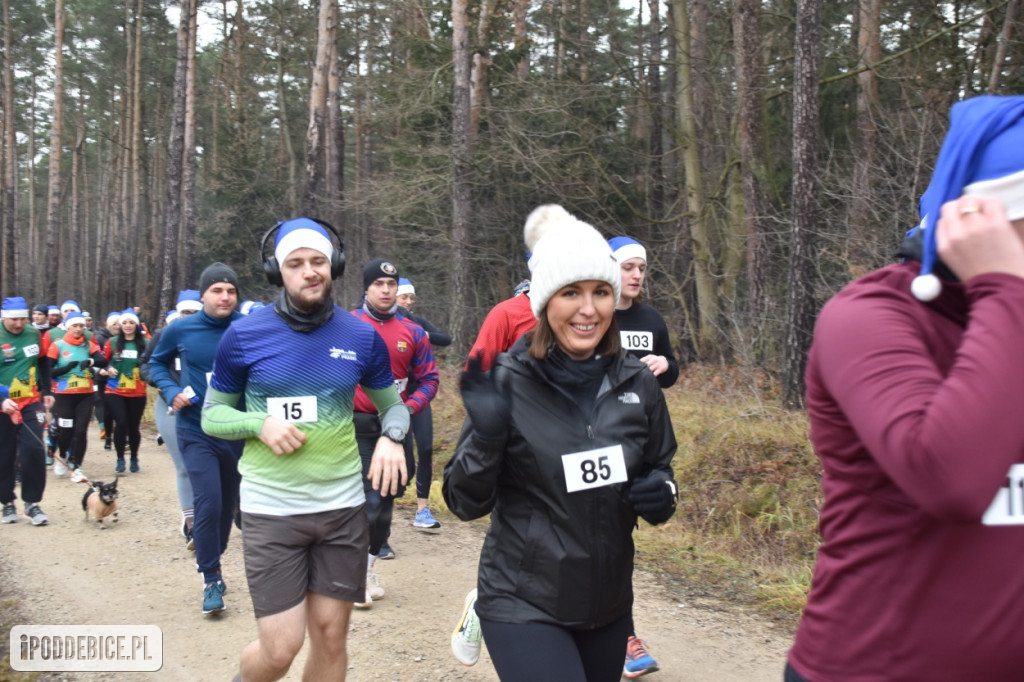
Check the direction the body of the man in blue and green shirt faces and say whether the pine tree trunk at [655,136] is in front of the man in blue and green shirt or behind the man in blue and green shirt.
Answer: behind

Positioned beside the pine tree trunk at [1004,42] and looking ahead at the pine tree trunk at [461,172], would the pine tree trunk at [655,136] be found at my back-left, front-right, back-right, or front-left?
front-right

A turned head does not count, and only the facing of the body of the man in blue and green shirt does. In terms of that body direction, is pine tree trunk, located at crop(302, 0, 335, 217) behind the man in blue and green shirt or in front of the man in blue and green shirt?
behind

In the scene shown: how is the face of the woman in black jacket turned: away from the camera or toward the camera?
toward the camera

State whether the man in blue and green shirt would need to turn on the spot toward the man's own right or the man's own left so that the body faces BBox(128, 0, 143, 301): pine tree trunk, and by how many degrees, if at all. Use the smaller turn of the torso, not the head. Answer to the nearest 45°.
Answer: approximately 180°

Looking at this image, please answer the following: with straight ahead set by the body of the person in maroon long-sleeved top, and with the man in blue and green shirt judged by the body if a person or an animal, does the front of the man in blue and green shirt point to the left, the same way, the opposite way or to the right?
the same way

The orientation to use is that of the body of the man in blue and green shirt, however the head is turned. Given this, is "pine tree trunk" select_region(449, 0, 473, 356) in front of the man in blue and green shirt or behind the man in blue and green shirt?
behind

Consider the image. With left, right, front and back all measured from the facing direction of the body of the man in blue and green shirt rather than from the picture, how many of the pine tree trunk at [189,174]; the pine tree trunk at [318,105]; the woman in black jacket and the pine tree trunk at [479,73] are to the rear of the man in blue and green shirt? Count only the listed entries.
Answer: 3

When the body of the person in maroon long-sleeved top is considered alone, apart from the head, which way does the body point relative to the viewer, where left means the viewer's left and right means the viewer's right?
facing the viewer and to the right of the viewer

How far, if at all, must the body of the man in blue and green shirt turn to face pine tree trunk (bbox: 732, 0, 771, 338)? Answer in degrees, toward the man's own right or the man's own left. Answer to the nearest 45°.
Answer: approximately 135° to the man's own left

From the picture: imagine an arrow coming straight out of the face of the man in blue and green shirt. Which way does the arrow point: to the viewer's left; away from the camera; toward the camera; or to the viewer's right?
toward the camera

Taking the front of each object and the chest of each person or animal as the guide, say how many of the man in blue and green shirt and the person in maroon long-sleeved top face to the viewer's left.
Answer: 0

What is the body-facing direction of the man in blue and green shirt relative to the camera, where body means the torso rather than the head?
toward the camera

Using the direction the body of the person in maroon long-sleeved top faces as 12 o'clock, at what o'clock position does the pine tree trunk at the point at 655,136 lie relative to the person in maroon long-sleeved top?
The pine tree trunk is roughly at 7 o'clock from the person in maroon long-sleeved top.

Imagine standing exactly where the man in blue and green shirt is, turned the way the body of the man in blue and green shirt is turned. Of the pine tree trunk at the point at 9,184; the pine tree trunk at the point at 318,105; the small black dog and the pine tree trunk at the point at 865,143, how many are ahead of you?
0

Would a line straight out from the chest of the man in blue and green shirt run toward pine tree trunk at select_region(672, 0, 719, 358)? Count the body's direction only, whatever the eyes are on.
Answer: no
